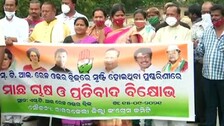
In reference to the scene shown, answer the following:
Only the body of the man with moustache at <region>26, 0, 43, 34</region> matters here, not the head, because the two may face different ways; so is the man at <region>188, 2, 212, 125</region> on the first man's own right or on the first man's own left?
on the first man's own left

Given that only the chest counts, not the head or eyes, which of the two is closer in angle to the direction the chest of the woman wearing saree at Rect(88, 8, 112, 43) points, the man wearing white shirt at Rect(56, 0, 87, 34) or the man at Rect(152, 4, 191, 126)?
the man

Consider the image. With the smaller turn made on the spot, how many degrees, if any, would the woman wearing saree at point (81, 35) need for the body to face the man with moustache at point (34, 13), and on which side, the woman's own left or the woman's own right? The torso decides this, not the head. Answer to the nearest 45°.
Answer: approximately 135° to the woman's own right

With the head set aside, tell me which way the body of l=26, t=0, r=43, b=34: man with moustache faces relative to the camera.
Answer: toward the camera

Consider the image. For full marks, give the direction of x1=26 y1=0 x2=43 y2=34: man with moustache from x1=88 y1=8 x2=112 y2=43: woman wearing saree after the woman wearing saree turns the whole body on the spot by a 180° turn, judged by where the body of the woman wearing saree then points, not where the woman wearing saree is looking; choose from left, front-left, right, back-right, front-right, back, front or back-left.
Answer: front-left

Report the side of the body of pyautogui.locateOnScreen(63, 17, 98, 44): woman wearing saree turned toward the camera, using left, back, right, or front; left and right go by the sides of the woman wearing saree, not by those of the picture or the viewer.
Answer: front

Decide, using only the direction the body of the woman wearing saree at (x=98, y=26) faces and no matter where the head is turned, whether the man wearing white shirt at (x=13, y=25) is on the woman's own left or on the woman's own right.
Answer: on the woman's own right

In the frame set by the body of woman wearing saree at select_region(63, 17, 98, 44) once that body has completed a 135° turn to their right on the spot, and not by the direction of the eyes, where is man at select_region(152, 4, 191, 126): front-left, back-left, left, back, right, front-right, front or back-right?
back-right

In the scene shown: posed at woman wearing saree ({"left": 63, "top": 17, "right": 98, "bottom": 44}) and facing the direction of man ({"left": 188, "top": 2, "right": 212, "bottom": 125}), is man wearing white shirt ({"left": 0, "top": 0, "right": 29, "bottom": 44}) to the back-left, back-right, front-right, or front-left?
back-left

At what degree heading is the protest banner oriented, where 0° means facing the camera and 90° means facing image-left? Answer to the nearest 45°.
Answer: approximately 0°

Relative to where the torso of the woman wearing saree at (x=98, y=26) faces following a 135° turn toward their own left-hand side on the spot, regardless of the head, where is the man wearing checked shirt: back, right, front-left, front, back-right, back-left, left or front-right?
front-right
